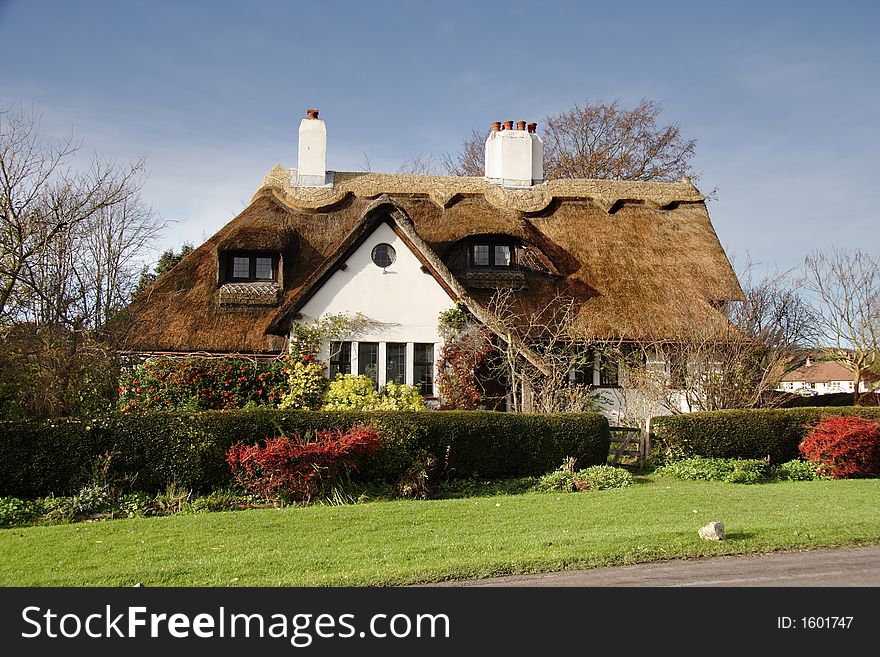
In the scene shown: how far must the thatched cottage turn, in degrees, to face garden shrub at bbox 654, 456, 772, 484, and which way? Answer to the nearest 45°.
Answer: approximately 45° to its left

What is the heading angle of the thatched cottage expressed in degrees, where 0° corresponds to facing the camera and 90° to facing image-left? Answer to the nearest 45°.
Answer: approximately 0°

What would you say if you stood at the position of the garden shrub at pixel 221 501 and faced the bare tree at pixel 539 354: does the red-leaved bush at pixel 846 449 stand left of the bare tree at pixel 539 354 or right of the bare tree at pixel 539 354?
right

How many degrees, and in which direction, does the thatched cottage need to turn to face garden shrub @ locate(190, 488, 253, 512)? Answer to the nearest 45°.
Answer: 0° — it already faces it
